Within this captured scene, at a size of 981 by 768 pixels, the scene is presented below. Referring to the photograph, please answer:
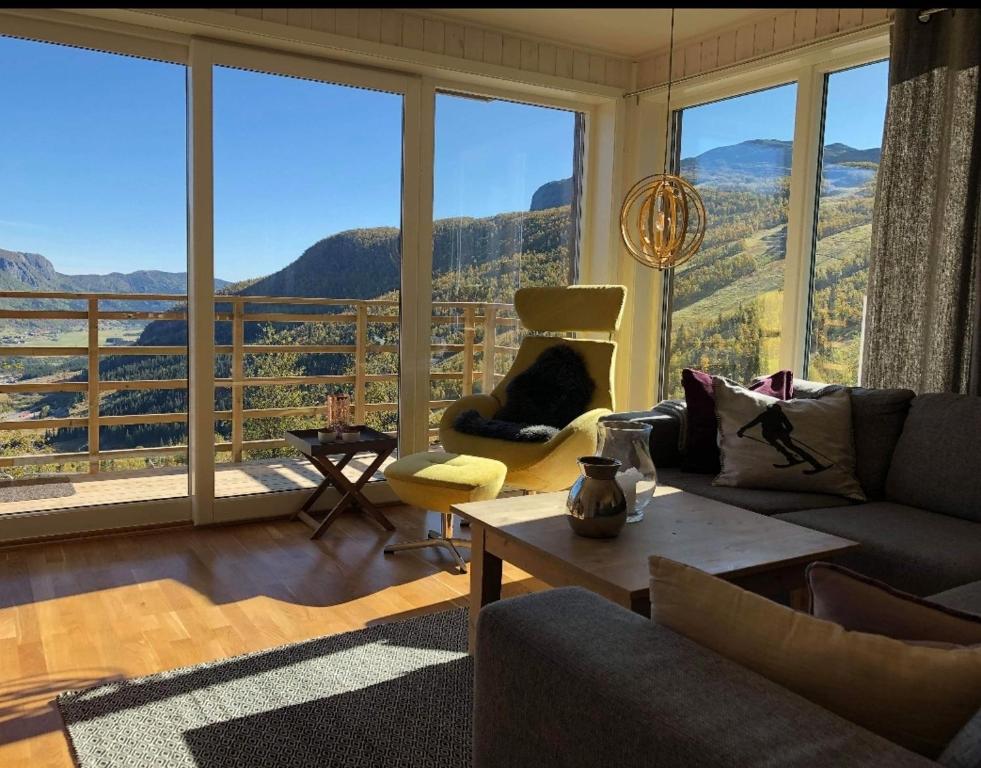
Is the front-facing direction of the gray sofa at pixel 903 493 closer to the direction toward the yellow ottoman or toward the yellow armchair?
the yellow ottoman

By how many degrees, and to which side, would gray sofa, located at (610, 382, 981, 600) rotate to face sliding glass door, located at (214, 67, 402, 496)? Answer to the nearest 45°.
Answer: approximately 45° to its right

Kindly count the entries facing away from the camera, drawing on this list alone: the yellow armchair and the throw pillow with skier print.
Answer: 0

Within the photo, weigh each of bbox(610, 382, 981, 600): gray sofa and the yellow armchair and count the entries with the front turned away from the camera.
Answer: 0

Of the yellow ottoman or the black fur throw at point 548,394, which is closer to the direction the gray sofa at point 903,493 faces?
the yellow ottoman

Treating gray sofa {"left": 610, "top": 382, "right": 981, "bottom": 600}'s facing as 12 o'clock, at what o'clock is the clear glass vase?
The clear glass vase is roughly at 12 o'clock from the gray sofa.

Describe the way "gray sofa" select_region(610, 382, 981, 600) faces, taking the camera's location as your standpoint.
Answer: facing the viewer and to the left of the viewer

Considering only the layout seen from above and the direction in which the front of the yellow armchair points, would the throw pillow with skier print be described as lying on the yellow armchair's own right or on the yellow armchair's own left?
on the yellow armchair's own left

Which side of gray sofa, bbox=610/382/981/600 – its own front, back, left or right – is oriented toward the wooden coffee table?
front

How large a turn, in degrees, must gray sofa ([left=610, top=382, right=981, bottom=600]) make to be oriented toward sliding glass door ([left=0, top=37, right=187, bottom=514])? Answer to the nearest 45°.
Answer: approximately 45° to its right

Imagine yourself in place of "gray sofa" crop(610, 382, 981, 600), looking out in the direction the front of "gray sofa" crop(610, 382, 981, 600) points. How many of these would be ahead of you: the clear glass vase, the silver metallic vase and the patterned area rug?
3
